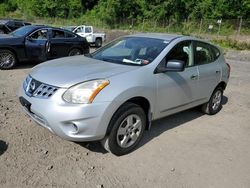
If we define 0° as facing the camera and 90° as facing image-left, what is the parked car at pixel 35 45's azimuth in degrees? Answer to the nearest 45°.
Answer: approximately 45°

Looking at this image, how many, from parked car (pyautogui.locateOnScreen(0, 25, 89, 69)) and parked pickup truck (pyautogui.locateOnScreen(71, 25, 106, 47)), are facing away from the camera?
0

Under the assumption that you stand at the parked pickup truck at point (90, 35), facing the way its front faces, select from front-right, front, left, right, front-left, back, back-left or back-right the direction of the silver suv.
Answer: left

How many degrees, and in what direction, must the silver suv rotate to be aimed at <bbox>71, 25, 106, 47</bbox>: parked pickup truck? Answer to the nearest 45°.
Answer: approximately 135° to its right

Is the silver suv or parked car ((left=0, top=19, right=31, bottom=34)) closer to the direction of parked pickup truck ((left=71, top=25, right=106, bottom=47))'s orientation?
the parked car

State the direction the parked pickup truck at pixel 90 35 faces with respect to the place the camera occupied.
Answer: facing to the left of the viewer

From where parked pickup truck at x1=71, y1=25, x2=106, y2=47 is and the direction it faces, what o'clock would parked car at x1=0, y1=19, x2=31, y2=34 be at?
parked car at x1=0, y1=19, x2=31, y2=34 is roughly at 11 o'clock from parked pickup truck at x1=71, y1=25, x2=106, y2=47.

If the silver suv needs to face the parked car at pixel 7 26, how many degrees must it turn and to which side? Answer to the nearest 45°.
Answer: approximately 90° to its right

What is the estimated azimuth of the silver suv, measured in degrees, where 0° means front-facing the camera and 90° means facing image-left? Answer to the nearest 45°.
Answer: approximately 45°

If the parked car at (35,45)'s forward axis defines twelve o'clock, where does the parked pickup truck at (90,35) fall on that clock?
the parked pickup truck at (90,35) is roughly at 5 o'clock from the parked car at (35,45).
